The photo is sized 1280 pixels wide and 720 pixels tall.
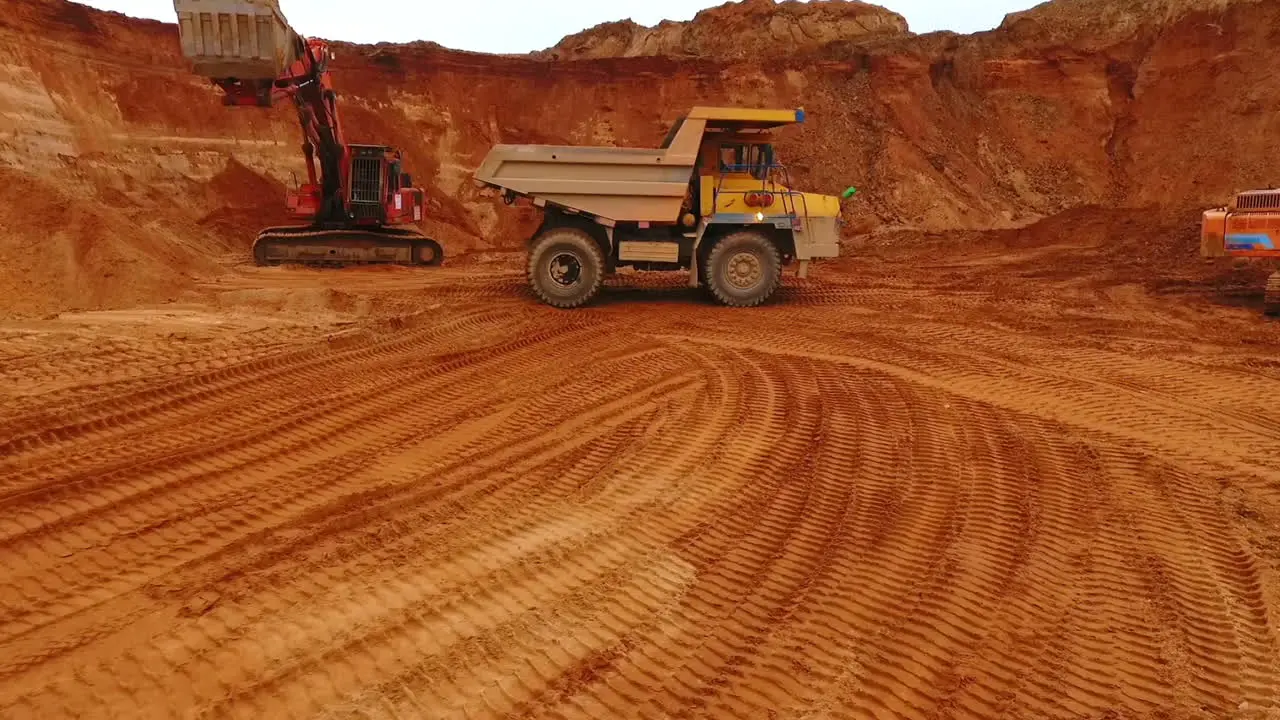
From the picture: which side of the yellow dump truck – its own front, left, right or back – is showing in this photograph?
right

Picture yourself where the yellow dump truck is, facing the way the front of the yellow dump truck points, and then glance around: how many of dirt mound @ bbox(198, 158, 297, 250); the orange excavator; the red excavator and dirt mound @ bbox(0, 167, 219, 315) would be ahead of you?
1

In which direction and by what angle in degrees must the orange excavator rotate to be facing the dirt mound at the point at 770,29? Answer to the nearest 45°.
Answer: approximately 135° to its left

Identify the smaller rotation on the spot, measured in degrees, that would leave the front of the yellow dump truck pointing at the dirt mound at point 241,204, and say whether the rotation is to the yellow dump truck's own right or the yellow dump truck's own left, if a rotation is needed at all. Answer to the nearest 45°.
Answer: approximately 135° to the yellow dump truck's own left

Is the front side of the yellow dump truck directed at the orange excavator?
yes

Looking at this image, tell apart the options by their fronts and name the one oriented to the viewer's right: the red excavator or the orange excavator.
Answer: the orange excavator

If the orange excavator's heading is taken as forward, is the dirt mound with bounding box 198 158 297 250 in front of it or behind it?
behind

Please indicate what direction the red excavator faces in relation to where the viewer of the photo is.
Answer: facing the viewer and to the left of the viewer

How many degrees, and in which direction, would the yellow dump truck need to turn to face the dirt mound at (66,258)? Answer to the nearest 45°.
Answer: approximately 180°

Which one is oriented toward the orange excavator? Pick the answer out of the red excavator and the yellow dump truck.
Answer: the yellow dump truck

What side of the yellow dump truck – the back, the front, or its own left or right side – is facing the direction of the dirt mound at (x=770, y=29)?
left
